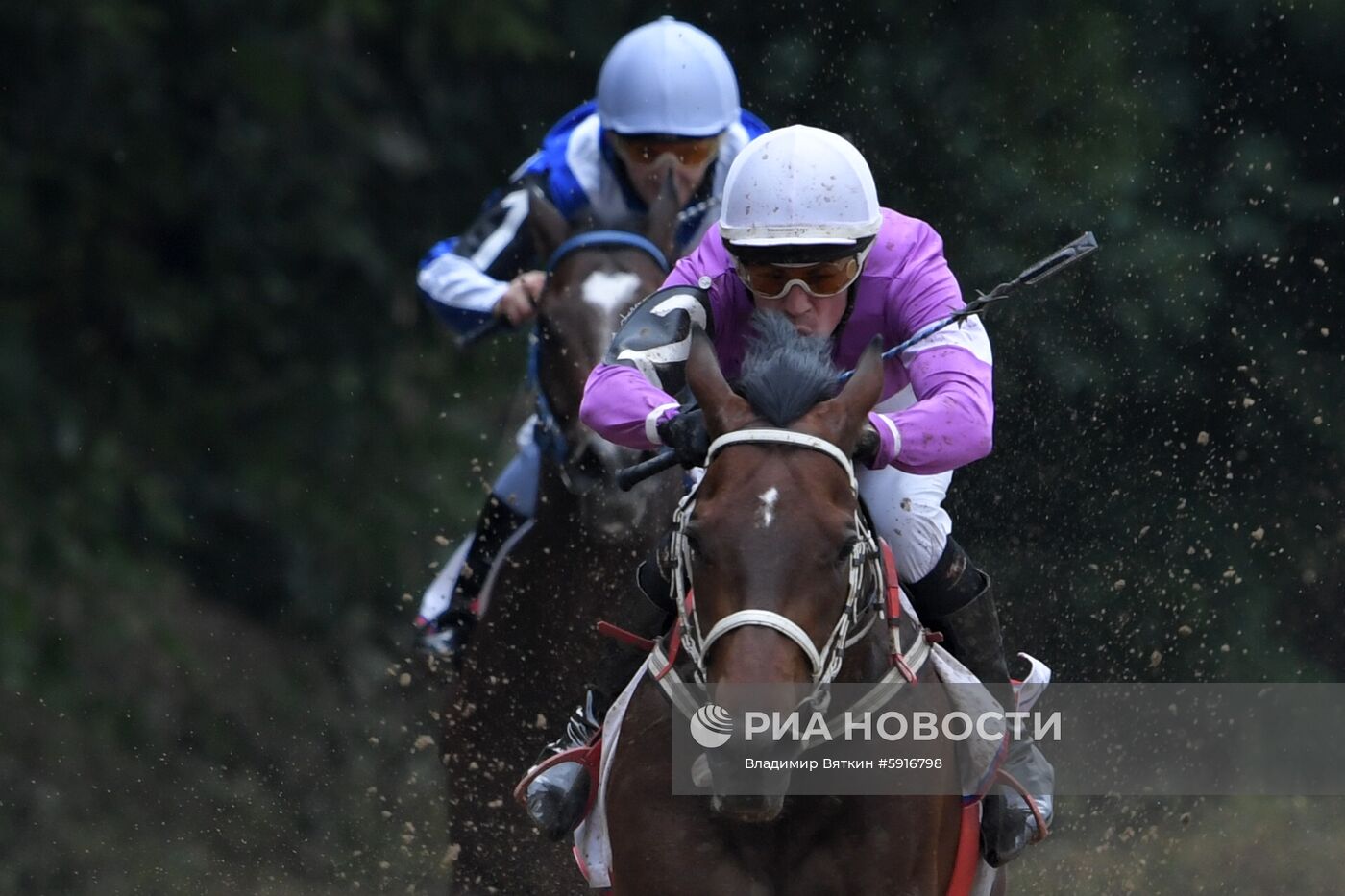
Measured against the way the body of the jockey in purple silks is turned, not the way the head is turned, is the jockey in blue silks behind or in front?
behind

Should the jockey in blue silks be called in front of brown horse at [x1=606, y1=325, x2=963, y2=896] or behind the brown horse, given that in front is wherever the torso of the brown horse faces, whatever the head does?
behind

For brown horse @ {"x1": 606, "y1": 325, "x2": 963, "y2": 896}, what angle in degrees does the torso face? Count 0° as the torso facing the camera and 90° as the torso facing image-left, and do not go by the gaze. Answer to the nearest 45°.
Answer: approximately 0°

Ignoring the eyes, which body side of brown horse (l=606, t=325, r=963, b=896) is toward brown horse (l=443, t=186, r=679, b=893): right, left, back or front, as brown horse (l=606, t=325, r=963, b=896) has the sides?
back

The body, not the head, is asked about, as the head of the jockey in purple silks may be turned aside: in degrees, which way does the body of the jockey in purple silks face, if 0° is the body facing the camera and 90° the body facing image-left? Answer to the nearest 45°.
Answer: approximately 0°

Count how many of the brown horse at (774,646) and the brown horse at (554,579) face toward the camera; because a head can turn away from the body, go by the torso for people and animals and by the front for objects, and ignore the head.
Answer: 2
